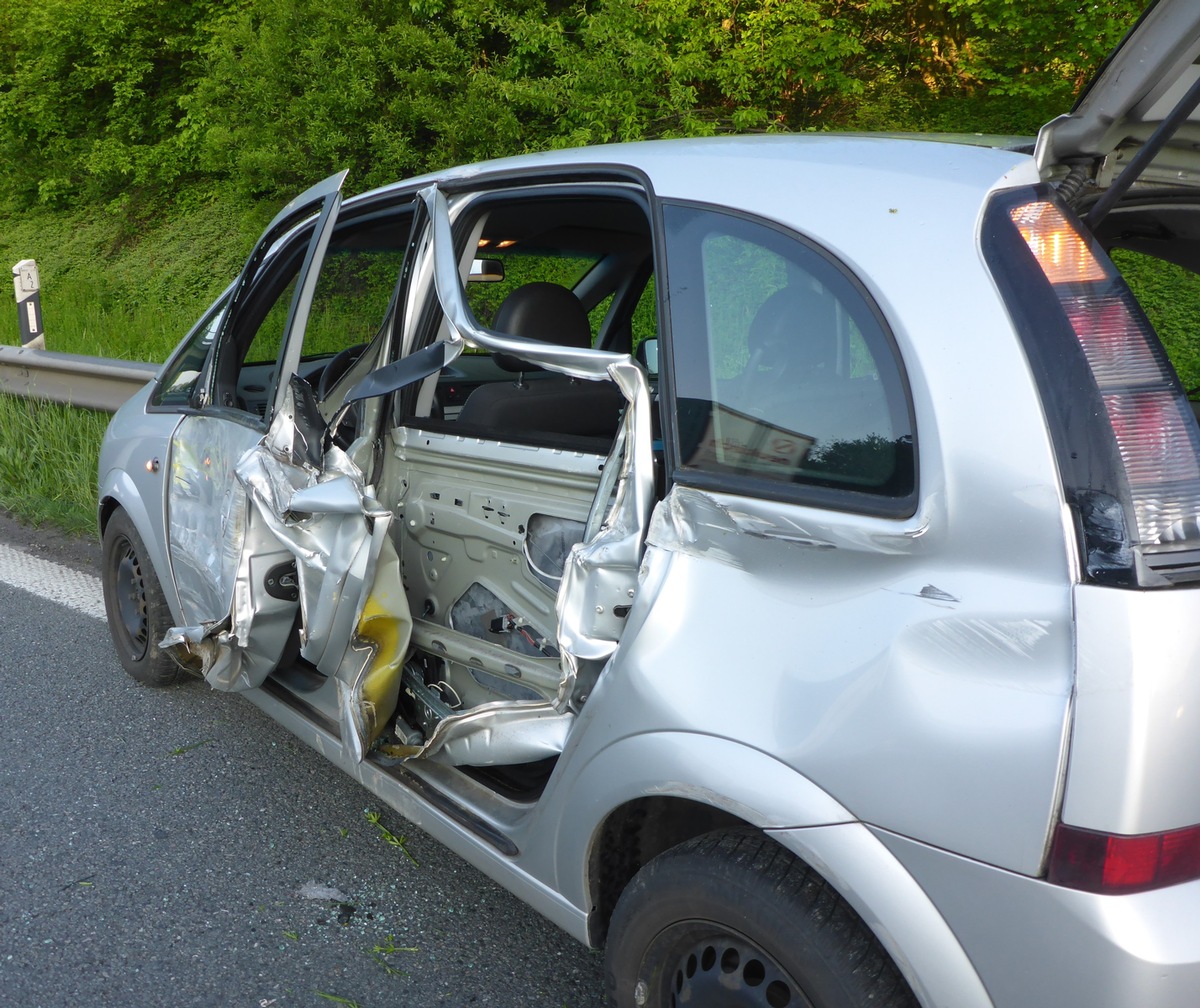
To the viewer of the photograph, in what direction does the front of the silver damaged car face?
facing away from the viewer and to the left of the viewer

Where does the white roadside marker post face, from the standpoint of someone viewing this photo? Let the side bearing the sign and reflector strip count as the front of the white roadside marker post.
facing the viewer

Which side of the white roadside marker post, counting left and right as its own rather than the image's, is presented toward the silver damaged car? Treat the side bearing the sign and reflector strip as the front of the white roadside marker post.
front

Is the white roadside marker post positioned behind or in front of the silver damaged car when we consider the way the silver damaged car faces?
in front

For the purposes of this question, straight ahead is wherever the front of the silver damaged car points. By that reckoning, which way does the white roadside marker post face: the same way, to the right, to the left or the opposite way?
the opposite way

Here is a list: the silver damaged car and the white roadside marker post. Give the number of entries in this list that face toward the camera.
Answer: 1

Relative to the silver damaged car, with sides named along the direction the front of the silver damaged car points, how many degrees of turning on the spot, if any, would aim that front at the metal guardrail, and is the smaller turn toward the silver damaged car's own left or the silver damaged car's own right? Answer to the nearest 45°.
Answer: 0° — it already faces it
